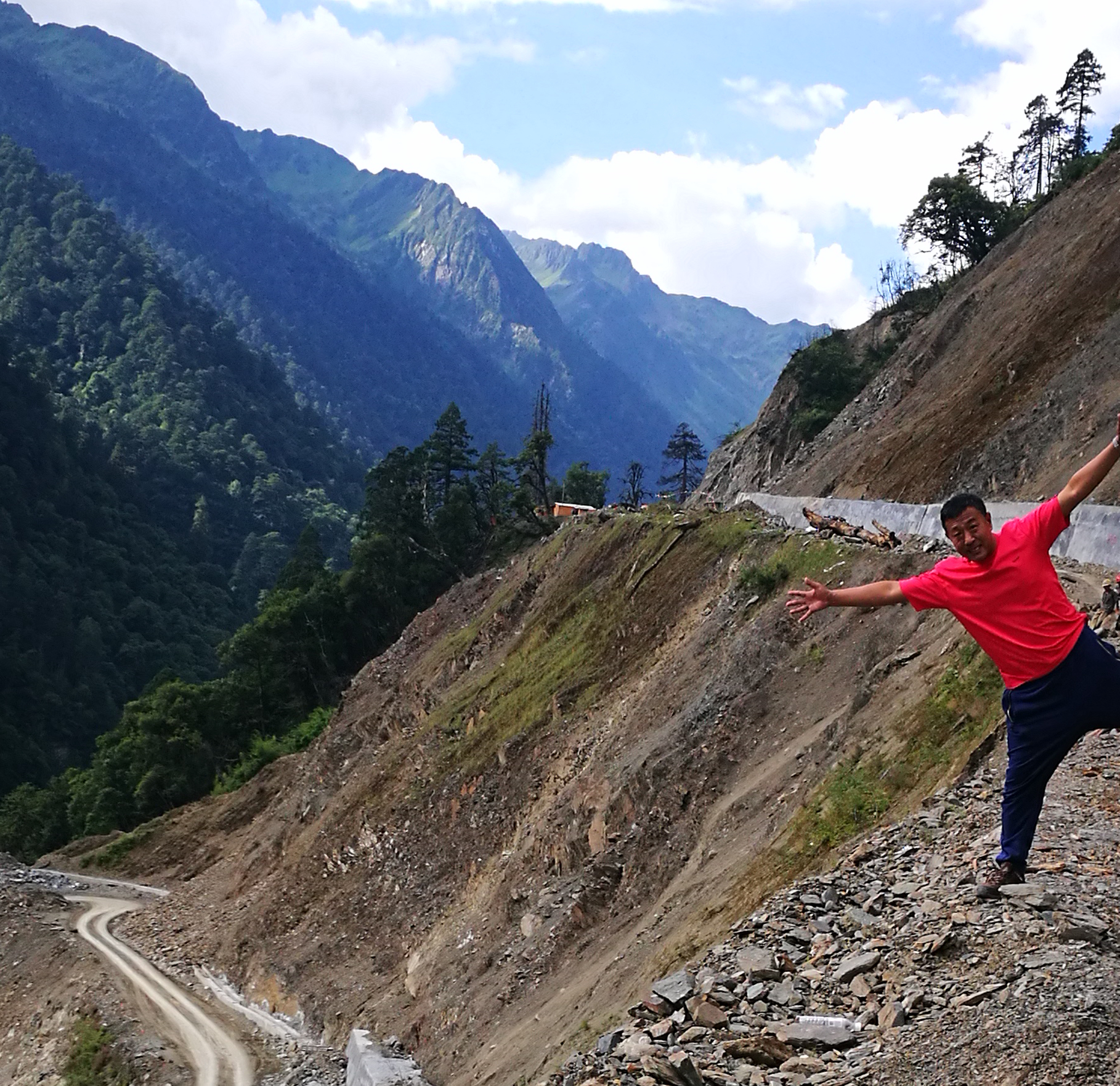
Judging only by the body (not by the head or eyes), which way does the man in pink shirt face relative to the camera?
toward the camera

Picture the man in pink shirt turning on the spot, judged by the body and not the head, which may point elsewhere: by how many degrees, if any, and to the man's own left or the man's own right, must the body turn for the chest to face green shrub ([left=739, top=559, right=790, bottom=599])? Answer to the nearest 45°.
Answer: approximately 180°

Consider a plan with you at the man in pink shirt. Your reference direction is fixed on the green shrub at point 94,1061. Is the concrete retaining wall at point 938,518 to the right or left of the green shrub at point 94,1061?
right

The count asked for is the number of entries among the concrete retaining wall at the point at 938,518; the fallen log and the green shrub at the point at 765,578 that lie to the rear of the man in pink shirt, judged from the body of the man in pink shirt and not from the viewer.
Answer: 3

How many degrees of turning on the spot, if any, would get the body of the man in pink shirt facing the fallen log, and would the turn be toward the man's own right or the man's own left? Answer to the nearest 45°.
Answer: approximately 180°

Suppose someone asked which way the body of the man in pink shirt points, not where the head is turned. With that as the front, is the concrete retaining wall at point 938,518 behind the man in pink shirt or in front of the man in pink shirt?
behind
